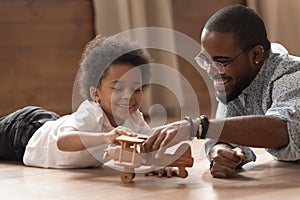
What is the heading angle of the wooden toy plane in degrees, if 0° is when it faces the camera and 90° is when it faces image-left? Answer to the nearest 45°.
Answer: approximately 90°
